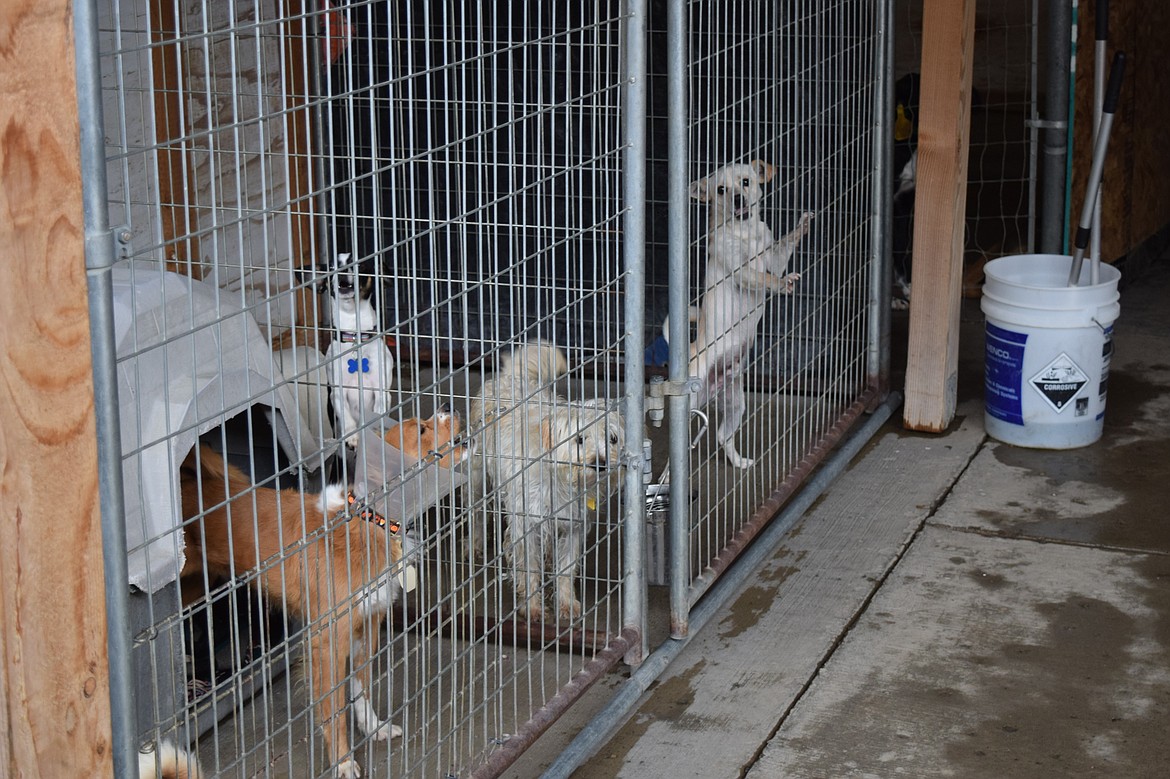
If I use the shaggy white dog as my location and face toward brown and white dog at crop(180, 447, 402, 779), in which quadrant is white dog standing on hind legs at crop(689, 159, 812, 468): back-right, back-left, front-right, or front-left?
back-right

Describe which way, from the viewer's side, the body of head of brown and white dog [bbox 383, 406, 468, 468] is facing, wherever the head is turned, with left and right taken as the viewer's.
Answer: facing to the right of the viewer

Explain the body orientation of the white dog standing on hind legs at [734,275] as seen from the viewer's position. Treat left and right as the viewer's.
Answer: facing the viewer and to the right of the viewer

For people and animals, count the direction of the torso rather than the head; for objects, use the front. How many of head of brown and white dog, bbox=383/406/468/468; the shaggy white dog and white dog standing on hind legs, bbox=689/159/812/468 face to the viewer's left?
0

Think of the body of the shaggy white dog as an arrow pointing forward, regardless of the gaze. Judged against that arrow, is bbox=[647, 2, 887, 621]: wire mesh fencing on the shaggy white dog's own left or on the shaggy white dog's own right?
on the shaggy white dog's own left

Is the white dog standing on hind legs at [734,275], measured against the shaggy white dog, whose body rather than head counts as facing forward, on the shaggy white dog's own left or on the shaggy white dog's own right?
on the shaggy white dog's own left

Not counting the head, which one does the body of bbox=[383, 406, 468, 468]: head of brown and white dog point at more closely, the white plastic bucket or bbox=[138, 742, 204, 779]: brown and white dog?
the white plastic bucket

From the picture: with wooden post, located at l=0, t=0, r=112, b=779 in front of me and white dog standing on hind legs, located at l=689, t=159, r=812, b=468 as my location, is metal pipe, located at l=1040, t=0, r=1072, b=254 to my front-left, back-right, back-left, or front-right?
back-left
